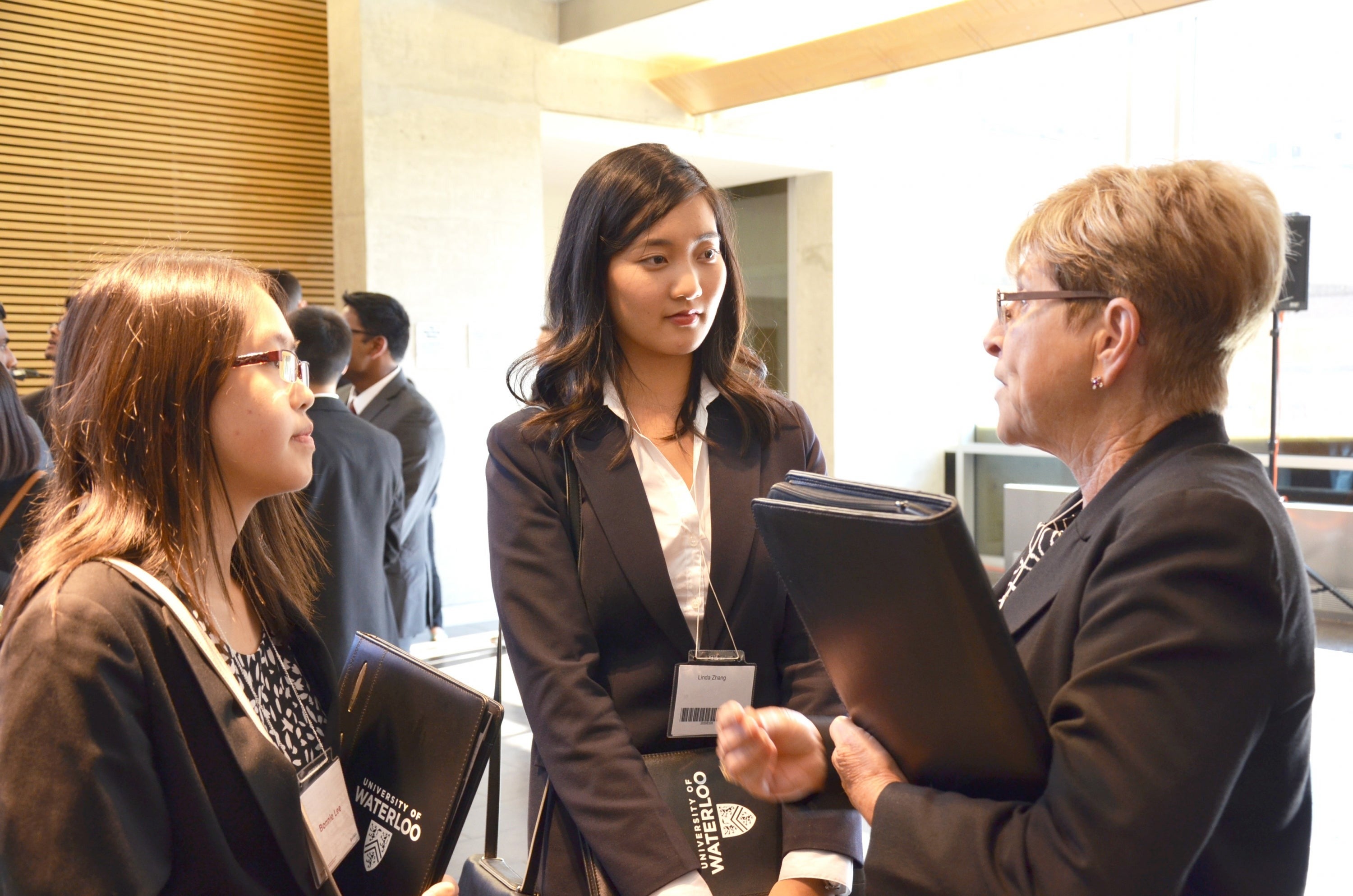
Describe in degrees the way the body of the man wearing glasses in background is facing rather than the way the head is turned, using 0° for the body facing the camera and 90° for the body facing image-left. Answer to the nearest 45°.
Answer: approximately 90°

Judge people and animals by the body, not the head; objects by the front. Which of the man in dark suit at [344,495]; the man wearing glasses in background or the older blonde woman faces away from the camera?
the man in dark suit

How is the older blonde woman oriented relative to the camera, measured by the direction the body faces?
to the viewer's left

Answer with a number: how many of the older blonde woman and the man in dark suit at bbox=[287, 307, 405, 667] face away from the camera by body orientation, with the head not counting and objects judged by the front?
1

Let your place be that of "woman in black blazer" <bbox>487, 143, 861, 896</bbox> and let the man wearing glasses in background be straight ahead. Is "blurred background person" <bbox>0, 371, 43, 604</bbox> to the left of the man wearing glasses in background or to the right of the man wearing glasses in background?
left

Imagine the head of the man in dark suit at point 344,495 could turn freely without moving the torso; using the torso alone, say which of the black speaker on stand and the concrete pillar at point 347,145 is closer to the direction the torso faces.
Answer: the concrete pillar

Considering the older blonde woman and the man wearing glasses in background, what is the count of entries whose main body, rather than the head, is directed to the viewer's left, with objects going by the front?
2

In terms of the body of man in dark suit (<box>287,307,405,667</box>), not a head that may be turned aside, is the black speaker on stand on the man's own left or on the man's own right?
on the man's own right

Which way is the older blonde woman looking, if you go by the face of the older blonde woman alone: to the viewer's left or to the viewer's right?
to the viewer's left

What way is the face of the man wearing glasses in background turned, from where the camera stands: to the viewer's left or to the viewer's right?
to the viewer's left

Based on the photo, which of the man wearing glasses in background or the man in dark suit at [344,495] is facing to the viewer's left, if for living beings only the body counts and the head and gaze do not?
the man wearing glasses in background

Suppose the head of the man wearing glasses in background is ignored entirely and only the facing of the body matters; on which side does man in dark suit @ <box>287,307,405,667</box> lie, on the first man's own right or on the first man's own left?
on the first man's own left

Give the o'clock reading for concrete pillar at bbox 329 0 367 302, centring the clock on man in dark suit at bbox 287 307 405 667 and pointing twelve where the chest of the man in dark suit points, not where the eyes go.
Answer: The concrete pillar is roughly at 12 o'clock from the man in dark suit.

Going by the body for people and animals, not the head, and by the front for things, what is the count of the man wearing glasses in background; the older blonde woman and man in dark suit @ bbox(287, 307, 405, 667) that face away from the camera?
1

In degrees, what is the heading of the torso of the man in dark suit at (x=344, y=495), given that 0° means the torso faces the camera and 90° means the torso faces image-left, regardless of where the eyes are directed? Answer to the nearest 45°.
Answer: approximately 180°

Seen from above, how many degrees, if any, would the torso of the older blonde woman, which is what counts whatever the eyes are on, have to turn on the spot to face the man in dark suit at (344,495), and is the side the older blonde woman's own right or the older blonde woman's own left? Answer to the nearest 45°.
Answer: approximately 45° to the older blonde woman's own right

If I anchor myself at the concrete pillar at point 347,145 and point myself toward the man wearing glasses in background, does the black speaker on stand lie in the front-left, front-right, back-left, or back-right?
front-left

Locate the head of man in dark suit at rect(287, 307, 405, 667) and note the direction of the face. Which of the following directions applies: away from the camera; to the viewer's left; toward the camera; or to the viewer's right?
away from the camera

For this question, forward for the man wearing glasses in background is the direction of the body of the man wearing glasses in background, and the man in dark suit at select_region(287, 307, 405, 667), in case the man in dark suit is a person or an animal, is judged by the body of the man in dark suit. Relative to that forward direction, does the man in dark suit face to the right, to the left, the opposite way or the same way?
to the right
